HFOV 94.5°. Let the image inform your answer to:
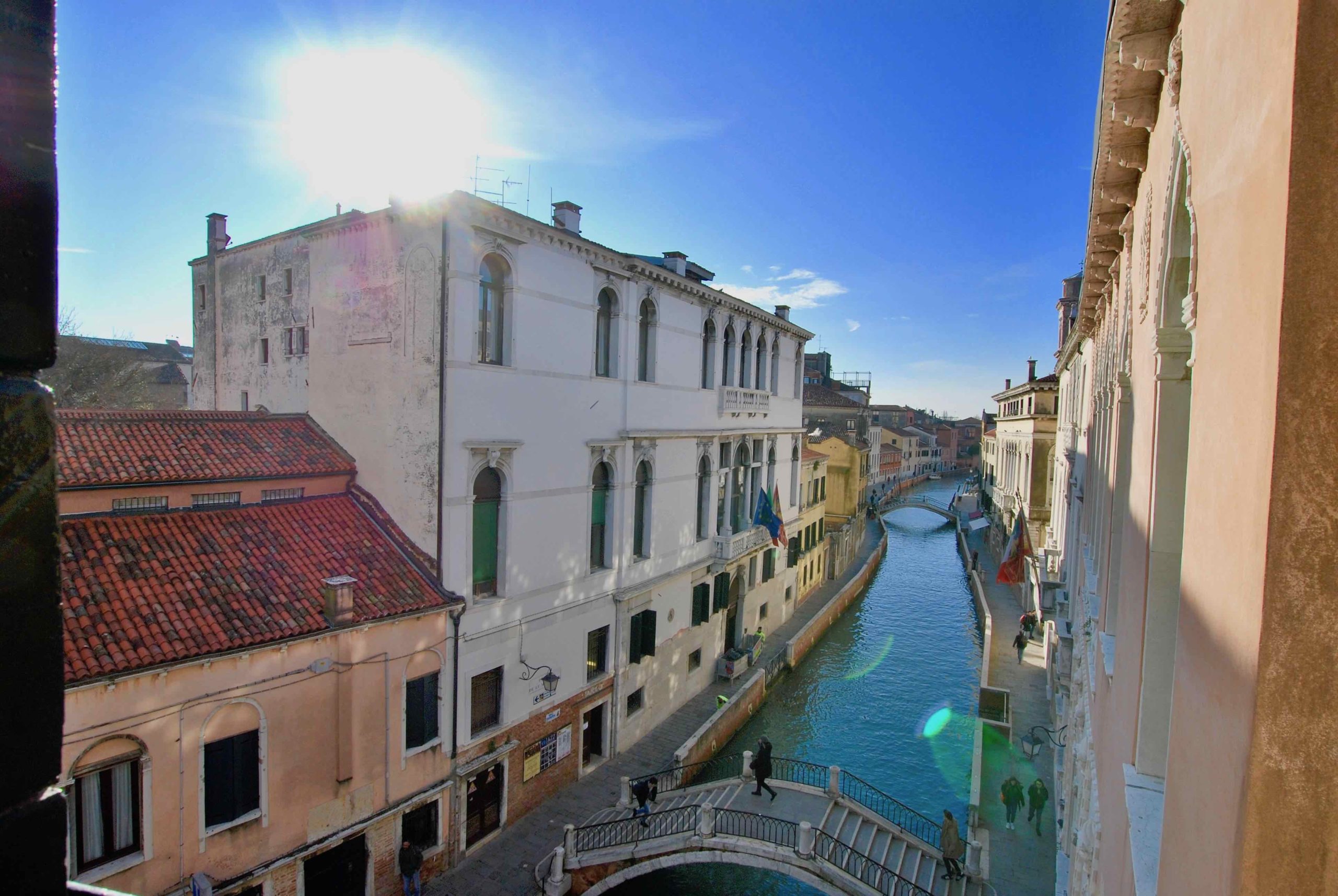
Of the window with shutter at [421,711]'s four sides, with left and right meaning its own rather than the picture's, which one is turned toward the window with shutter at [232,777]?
right

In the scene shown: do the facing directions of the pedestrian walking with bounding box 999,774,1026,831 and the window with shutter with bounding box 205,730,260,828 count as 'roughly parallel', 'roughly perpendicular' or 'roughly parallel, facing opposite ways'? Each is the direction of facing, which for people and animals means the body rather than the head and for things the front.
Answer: roughly perpendicular
